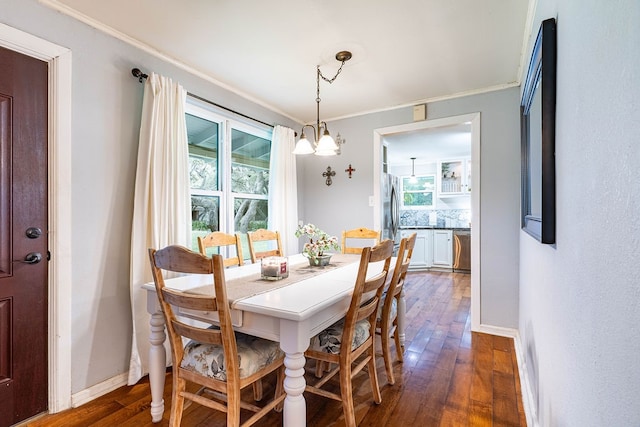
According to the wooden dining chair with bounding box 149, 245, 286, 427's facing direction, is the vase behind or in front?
in front

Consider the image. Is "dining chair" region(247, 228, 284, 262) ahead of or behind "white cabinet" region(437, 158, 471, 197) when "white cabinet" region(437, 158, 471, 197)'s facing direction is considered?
ahead

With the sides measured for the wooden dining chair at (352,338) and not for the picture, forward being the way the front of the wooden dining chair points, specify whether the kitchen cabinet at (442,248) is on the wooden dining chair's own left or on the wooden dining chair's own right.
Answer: on the wooden dining chair's own right

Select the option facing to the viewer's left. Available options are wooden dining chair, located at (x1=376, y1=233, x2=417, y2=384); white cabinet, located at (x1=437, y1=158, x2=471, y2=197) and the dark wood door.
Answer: the wooden dining chair

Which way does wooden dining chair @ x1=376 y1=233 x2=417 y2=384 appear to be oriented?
to the viewer's left

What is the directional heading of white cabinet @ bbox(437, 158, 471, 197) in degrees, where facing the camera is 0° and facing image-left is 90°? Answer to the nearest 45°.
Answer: approximately 0°

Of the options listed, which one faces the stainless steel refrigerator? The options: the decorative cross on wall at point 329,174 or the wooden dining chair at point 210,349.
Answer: the wooden dining chair

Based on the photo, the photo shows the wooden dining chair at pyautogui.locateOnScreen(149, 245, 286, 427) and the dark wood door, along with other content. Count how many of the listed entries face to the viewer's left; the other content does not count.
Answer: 0

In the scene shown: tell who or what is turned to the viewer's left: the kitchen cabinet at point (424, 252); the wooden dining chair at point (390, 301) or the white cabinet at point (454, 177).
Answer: the wooden dining chair

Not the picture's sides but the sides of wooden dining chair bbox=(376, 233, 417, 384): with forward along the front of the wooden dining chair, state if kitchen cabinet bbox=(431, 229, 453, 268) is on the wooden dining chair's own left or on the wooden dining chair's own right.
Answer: on the wooden dining chair's own right

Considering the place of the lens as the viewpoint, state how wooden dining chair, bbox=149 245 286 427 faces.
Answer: facing away from the viewer and to the right of the viewer

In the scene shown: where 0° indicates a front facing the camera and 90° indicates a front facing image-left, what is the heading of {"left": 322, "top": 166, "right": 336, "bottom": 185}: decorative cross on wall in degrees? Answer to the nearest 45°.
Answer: approximately 0°

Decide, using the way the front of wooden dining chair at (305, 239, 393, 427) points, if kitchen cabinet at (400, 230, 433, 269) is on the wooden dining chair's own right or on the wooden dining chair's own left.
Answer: on the wooden dining chair's own right

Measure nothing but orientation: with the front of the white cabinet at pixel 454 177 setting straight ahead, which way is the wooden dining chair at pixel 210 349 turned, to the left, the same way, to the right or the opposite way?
the opposite way
